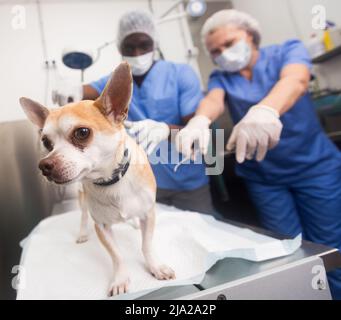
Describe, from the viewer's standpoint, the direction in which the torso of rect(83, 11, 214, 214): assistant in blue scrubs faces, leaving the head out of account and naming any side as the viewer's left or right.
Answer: facing the viewer

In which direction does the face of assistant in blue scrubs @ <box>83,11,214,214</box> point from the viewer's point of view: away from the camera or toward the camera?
toward the camera

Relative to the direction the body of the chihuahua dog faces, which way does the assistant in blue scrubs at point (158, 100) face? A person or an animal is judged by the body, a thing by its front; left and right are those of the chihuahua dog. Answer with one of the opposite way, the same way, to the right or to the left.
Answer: the same way

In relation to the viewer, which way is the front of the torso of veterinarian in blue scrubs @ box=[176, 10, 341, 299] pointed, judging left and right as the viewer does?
facing the viewer and to the left of the viewer

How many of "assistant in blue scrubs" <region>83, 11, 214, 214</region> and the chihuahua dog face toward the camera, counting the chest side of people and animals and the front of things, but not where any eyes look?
2
